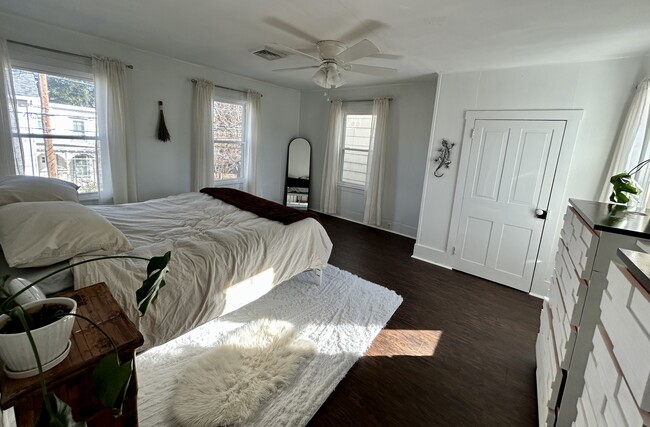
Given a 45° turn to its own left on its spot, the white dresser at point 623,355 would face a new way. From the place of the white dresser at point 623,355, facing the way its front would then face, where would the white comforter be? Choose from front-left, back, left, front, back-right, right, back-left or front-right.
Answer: front-right

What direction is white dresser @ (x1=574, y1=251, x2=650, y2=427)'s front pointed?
to the viewer's left

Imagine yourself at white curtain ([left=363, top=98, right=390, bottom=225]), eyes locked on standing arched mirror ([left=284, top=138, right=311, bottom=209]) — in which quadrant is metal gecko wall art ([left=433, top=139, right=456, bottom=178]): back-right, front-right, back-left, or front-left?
back-left

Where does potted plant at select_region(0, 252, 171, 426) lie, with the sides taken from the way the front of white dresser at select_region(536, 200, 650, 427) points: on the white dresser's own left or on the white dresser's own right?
on the white dresser's own left

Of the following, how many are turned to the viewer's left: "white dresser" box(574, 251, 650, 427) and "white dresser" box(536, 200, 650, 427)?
2

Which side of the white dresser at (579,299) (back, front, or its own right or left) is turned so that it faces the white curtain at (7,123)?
front

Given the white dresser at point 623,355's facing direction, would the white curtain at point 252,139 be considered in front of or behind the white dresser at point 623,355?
in front

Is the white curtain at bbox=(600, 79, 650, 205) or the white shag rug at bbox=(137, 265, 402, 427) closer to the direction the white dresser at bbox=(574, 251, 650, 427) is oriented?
the white shag rug

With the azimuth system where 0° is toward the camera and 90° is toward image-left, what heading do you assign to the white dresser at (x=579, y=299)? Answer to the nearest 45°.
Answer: approximately 90°

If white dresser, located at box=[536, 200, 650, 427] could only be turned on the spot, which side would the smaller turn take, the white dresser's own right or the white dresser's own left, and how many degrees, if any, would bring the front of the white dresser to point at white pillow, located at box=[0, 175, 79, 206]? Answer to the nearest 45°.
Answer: approximately 45° to the white dresser's own left

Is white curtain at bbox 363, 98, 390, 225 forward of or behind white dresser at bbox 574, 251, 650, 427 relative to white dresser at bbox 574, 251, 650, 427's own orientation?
forward

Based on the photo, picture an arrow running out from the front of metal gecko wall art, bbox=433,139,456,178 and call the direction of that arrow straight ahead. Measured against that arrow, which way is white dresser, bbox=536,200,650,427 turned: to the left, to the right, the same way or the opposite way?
to the right

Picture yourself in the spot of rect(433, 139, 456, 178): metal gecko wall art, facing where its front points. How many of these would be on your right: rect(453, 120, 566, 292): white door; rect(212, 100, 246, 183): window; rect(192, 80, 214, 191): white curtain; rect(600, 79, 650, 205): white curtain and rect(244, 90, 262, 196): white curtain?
3

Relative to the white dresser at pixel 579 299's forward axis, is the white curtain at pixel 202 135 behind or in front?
in front
